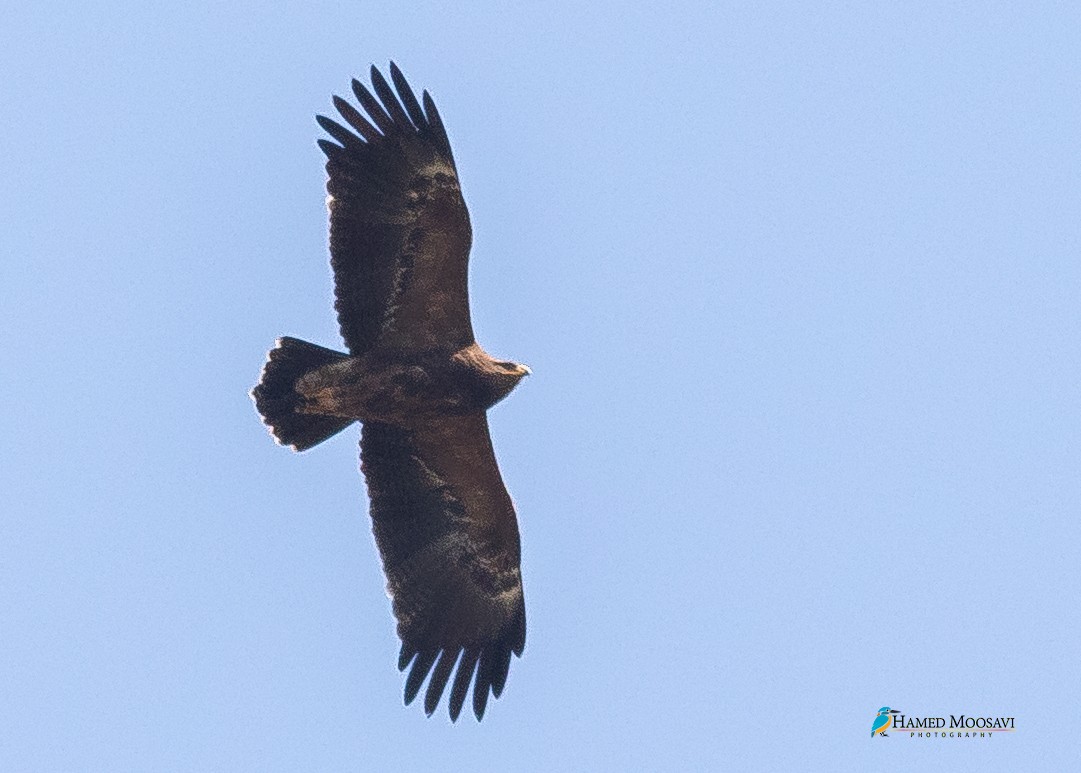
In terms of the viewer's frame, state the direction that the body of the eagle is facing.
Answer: to the viewer's right
